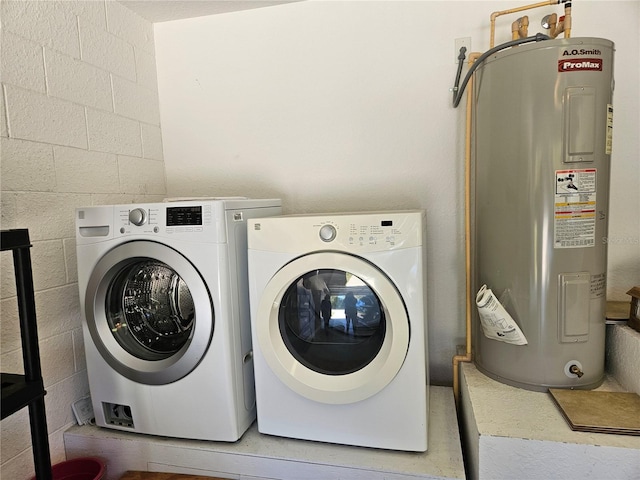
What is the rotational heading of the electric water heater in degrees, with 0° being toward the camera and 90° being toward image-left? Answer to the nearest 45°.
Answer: approximately 315°

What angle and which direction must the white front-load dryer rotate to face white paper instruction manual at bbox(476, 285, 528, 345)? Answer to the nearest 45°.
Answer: approximately 90° to its left

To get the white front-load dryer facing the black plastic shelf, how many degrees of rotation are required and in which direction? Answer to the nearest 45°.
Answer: approximately 90° to its right

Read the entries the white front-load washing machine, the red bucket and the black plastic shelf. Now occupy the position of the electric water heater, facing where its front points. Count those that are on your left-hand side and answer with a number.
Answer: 0

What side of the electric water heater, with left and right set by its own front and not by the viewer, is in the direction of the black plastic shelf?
right

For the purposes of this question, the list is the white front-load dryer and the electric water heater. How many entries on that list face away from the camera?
0

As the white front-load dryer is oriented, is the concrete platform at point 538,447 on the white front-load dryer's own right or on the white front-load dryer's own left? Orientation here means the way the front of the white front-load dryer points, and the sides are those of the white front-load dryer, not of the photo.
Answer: on the white front-load dryer's own left

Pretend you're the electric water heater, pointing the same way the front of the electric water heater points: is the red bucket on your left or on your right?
on your right

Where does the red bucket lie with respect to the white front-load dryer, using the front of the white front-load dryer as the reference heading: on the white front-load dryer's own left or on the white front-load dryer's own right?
on the white front-load dryer's own right

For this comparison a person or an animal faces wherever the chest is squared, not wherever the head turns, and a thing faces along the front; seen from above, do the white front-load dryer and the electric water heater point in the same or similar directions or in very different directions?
same or similar directions

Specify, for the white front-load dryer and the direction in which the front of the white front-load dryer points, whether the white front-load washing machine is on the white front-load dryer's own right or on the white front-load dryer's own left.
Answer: on the white front-load dryer's own right

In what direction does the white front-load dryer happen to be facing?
toward the camera
